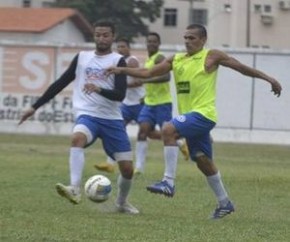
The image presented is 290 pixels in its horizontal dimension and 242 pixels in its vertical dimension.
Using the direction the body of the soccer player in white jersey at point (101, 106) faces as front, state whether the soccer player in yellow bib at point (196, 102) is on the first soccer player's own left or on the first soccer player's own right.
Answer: on the first soccer player's own left

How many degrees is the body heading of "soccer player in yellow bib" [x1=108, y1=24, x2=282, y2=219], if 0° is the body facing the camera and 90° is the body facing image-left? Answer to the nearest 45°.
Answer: approximately 45°

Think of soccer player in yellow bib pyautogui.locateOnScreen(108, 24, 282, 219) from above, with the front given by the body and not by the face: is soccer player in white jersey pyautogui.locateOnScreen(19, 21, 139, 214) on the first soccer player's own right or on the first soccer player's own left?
on the first soccer player's own right

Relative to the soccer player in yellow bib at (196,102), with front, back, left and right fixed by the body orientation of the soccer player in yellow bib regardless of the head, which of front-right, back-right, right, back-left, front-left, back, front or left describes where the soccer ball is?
front-right

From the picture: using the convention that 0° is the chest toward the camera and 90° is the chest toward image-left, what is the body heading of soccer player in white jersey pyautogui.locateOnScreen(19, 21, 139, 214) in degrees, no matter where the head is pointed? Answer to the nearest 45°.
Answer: approximately 0°

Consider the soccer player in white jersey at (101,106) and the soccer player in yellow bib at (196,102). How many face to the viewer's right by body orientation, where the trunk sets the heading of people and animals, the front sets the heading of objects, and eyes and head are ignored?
0
